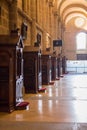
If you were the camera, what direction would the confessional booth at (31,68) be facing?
facing to the right of the viewer

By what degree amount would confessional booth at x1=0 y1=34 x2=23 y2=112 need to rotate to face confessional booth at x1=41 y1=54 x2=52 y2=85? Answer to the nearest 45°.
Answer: approximately 90° to its left

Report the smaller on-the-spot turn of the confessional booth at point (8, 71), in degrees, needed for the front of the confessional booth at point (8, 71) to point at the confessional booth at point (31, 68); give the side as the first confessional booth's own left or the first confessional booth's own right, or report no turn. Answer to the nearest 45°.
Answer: approximately 90° to the first confessional booth's own left

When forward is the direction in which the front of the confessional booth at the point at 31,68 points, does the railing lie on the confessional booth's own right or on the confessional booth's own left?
on the confessional booth's own left

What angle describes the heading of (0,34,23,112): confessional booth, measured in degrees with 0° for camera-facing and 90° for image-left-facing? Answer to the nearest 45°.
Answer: approximately 270°

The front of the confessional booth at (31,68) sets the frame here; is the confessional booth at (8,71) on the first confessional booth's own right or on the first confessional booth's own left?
on the first confessional booth's own right

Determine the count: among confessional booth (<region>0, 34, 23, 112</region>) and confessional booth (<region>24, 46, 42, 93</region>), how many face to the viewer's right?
2

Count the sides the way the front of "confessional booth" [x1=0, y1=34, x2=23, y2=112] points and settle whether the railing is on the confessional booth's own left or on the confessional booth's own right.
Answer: on the confessional booth's own left

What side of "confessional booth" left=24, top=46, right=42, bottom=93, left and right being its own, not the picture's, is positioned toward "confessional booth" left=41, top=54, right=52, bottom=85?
left
